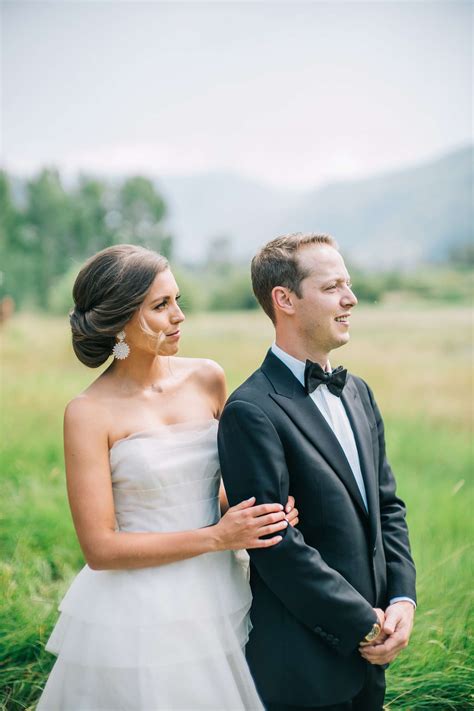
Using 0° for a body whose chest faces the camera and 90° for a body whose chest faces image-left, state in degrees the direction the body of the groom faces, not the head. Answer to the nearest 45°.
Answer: approximately 315°

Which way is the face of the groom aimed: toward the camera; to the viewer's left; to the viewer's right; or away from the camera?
to the viewer's right

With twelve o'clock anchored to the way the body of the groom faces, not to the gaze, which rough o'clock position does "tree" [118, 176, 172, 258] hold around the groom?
The tree is roughly at 7 o'clock from the groom.

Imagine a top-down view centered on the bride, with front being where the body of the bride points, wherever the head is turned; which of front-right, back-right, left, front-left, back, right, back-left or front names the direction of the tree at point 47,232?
back-left

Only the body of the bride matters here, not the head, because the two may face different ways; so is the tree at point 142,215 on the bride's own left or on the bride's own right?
on the bride's own left
